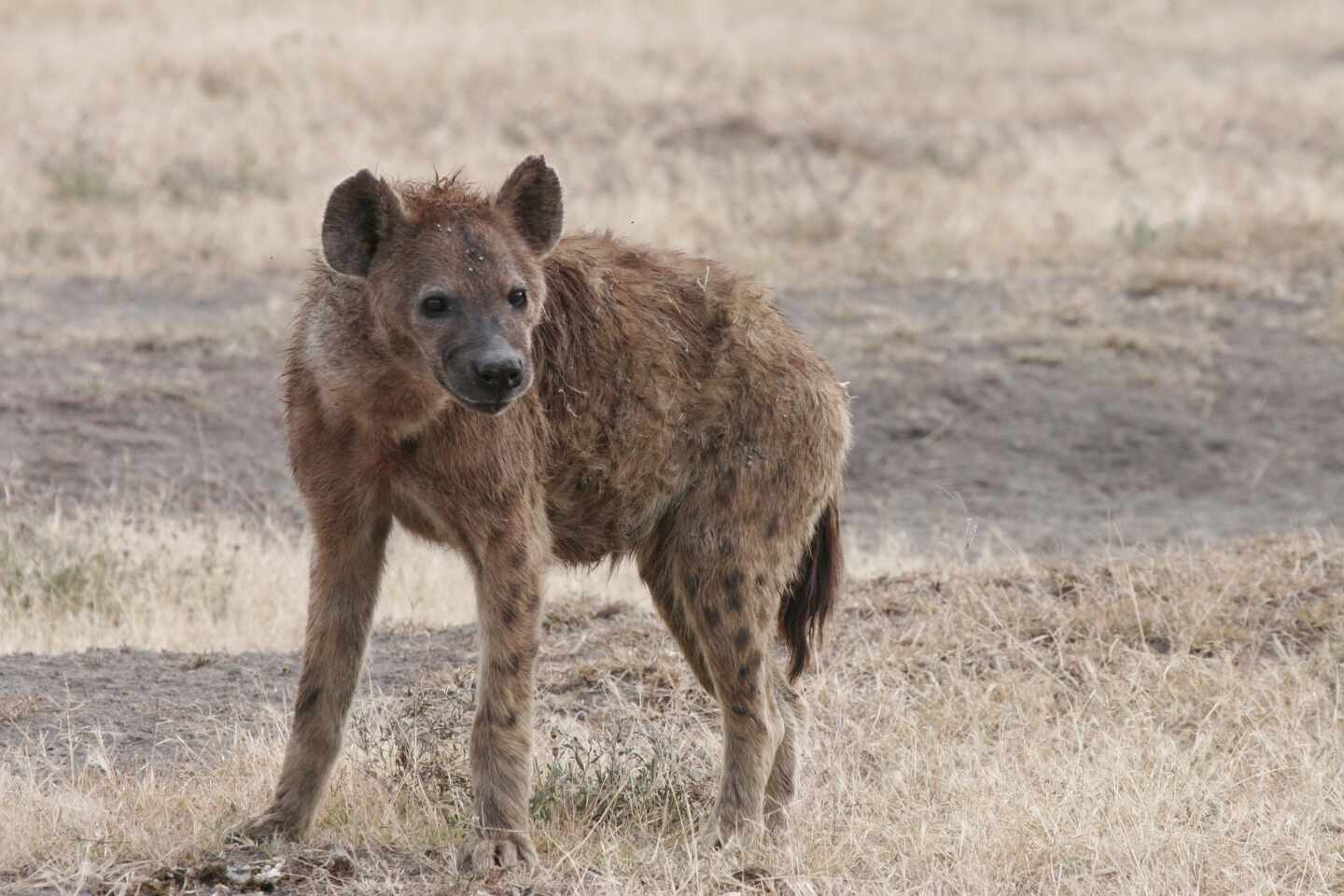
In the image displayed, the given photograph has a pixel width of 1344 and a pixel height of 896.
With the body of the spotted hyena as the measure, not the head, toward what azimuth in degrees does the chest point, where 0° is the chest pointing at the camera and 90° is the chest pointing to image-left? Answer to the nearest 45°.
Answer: approximately 45°
